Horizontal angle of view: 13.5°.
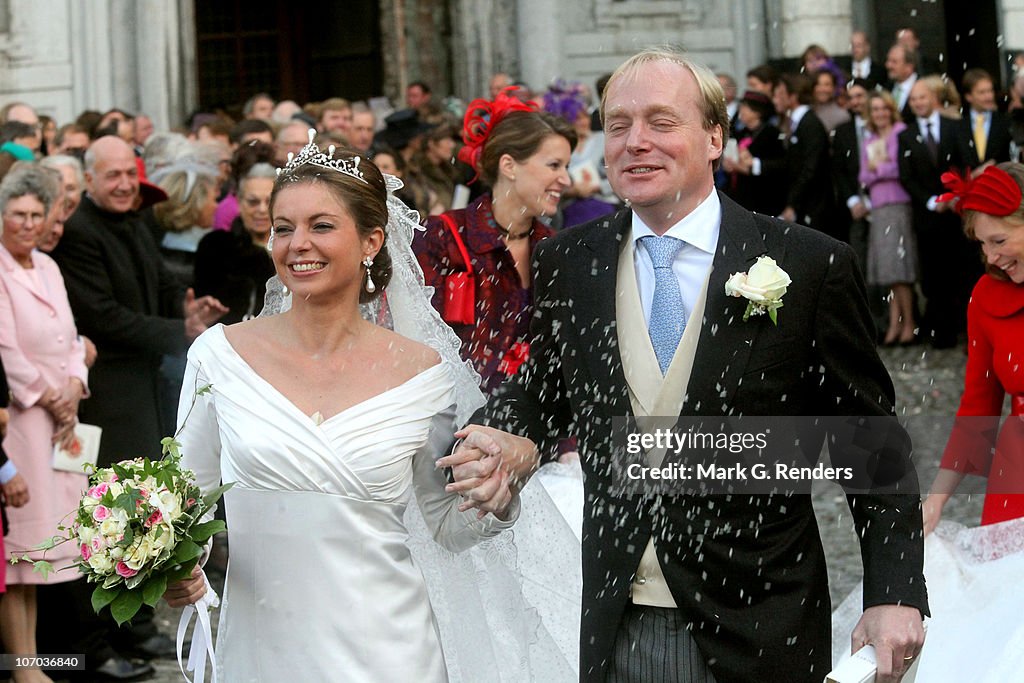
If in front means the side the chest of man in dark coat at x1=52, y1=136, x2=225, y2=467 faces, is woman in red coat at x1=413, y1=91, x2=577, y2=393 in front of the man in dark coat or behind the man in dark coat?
in front

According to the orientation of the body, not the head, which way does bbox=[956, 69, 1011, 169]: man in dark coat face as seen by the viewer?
toward the camera

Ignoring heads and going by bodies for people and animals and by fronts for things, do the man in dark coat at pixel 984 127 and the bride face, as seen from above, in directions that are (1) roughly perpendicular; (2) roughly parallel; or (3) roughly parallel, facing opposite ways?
roughly parallel

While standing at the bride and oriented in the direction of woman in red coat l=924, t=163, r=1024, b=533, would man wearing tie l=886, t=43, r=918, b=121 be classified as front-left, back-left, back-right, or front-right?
front-left

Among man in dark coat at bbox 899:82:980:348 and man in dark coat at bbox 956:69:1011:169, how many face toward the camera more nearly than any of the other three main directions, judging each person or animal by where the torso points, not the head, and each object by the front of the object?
2

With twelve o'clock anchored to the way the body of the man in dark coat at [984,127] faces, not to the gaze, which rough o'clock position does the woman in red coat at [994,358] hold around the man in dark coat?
The woman in red coat is roughly at 12 o'clock from the man in dark coat.

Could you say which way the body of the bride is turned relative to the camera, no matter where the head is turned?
toward the camera

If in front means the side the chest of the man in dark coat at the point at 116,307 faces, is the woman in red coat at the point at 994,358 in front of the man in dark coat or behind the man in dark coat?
in front

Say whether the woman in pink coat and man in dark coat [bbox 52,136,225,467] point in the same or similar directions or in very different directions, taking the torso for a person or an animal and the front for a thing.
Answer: same or similar directions
